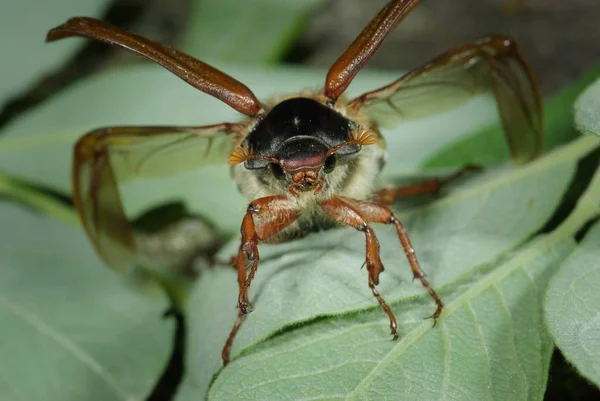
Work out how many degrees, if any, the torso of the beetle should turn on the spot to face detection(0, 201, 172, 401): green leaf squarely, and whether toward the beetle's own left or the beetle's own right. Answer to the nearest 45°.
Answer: approximately 90° to the beetle's own right

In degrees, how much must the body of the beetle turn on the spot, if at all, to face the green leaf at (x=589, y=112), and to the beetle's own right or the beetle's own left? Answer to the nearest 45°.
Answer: approximately 90° to the beetle's own left

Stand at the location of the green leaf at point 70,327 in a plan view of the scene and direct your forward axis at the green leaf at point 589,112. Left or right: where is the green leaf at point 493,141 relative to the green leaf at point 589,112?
left

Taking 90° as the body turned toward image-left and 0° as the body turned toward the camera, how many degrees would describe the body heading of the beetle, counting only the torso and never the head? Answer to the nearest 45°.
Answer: approximately 0°

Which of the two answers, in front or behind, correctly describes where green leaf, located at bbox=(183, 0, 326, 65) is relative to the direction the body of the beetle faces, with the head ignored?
behind

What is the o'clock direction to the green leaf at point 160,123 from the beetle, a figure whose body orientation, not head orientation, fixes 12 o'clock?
The green leaf is roughly at 5 o'clock from the beetle.

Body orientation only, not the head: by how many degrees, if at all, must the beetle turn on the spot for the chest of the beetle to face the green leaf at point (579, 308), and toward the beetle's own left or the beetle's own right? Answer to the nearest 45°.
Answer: approximately 45° to the beetle's own left

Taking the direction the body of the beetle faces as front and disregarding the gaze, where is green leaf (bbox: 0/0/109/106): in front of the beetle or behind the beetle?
behind
